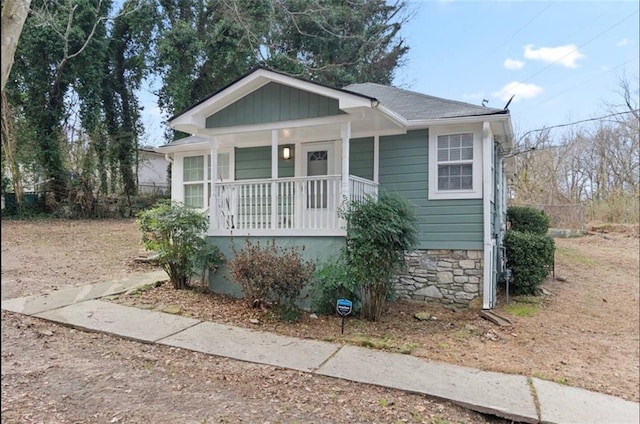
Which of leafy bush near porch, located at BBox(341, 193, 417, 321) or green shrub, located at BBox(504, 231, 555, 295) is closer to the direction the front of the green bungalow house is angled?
the leafy bush near porch

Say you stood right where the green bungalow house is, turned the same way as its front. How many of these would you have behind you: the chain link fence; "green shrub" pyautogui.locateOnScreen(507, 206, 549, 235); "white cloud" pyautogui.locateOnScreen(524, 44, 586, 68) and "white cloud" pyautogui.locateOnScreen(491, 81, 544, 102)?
4

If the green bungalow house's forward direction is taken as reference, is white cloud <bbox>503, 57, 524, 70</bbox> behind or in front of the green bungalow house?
behind

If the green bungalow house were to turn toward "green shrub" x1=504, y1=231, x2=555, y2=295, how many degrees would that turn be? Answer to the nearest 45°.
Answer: approximately 135° to its left

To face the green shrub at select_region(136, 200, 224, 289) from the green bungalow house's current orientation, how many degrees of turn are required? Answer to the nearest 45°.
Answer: approximately 45° to its right

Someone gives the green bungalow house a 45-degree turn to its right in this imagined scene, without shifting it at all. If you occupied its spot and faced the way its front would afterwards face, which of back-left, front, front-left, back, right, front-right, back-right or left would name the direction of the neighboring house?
front-right

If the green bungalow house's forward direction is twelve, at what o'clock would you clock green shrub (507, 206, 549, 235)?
The green shrub is roughly at 9 o'clock from the green bungalow house.

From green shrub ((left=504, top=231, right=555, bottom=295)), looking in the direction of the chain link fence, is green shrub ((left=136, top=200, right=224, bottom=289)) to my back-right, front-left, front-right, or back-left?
back-left

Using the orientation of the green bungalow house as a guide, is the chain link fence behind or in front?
behind

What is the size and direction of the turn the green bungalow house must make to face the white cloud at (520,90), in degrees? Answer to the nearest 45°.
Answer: approximately 180°

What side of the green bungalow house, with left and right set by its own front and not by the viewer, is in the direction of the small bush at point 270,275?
front

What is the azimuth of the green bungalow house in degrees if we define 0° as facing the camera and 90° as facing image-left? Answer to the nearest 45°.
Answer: approximately 45°
